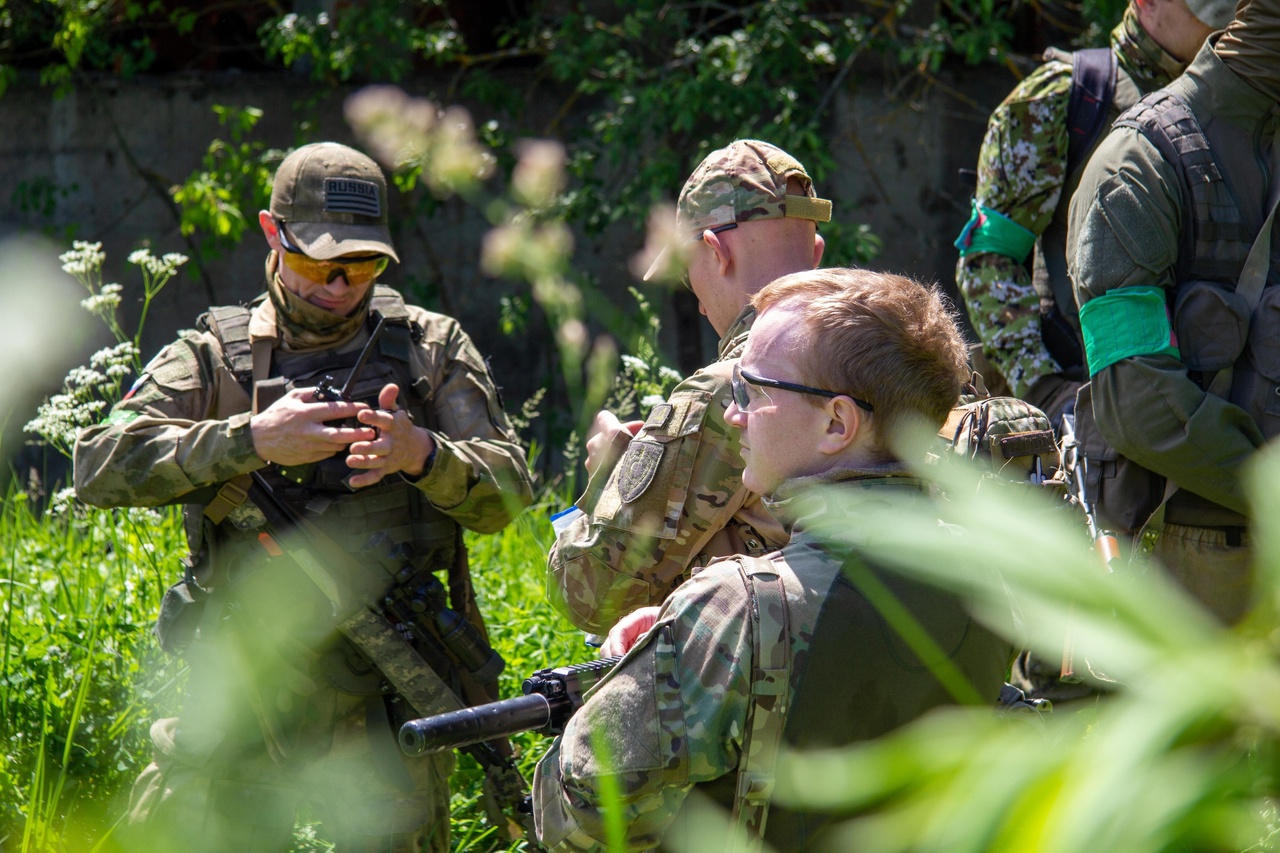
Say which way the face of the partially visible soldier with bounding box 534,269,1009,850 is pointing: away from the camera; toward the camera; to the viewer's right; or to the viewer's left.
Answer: to the viewer's left

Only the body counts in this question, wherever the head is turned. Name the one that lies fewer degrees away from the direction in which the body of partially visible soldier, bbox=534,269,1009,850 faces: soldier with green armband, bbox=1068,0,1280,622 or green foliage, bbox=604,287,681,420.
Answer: the green foliage

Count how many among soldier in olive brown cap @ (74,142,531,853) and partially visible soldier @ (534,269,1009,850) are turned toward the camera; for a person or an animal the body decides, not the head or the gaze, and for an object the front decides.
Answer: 1

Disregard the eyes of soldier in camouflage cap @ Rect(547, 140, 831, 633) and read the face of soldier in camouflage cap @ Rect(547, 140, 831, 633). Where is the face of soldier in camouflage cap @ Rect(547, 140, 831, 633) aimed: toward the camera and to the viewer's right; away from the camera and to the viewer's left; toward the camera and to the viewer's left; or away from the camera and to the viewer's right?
away from the camera and to the viewer's left

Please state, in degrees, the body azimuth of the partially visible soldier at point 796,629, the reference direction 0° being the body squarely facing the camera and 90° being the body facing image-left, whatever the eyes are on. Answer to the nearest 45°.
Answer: approximately 135°

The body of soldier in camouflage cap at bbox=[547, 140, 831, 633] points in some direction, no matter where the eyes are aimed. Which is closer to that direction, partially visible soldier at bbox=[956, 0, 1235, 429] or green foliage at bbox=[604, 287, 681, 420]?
the green foliage

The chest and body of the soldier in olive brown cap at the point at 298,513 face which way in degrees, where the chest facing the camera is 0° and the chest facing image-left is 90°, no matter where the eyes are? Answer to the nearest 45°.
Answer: approximately 0°

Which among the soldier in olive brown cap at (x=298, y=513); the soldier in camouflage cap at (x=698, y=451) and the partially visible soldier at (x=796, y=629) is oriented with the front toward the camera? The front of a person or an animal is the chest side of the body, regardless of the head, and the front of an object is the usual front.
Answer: the soldier in olive brown cap at (x=298, y=513)

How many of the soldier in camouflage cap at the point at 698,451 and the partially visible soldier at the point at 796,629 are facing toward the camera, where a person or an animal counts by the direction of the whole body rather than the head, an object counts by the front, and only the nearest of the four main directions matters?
0

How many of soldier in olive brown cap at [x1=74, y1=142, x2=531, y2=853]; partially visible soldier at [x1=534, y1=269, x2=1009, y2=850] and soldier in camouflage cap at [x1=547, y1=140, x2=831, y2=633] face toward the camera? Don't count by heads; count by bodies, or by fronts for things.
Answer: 1
